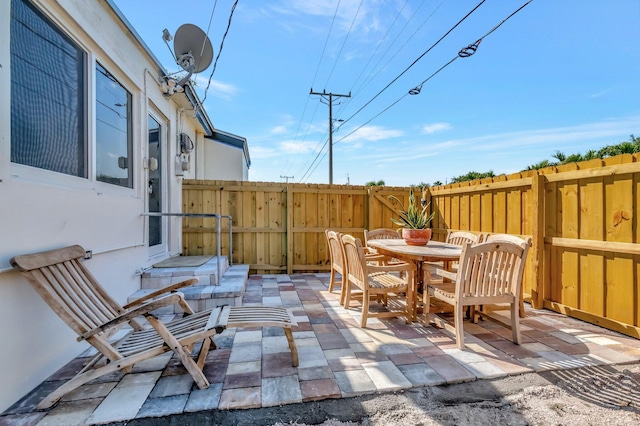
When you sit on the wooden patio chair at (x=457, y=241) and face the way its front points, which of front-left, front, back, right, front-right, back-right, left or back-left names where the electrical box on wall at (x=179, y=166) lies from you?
front-right

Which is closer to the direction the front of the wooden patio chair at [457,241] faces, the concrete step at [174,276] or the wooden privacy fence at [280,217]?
the concrete step

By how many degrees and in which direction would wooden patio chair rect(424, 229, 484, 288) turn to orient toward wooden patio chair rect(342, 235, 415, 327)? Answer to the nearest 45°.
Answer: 0° — it already faces it

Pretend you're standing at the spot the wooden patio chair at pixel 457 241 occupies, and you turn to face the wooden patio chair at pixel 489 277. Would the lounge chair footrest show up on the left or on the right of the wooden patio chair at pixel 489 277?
right

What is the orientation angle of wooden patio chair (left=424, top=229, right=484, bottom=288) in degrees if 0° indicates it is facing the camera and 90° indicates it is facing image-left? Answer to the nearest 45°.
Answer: approximately 45°

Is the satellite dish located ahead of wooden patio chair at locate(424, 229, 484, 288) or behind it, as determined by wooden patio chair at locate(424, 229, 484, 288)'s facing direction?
ahead

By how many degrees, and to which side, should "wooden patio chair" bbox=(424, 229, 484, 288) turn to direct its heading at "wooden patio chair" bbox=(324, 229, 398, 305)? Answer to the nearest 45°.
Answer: approximately 45° to its right

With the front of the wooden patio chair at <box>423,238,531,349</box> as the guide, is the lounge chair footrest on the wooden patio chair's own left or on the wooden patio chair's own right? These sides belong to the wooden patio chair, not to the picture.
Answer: on the wooden patio chair's own left

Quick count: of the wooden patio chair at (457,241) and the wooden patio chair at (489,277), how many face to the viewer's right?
0

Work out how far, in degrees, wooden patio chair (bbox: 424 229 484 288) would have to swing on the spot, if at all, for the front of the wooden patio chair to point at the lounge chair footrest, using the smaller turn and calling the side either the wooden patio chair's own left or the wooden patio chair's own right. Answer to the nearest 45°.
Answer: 0° — it already faces it

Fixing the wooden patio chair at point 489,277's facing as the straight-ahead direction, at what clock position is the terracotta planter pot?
The terracotta planter pot is roughly at 12 o'clock from the wooden patio chair.

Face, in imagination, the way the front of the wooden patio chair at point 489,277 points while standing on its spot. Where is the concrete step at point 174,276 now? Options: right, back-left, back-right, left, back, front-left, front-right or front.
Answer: front-left

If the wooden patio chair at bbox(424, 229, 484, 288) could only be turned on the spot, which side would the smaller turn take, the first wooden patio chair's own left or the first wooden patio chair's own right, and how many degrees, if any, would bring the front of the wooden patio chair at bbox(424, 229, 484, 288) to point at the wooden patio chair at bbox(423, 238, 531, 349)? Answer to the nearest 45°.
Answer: approximately 45° to the first wooden patio chair's own left

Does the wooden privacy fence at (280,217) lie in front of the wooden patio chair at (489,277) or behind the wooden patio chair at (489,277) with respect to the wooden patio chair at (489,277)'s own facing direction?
in front

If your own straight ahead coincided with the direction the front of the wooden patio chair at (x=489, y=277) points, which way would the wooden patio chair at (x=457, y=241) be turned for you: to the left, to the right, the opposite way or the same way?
to the left

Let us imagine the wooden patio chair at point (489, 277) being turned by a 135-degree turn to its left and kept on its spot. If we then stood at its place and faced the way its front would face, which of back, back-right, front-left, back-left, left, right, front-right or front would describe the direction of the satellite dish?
right

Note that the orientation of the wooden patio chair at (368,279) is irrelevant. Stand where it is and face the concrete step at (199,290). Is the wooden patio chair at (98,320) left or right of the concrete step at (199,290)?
left

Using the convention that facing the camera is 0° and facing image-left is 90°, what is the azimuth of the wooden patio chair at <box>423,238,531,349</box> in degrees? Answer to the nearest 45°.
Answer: approximately 135°

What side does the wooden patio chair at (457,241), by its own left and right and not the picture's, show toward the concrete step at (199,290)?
front
